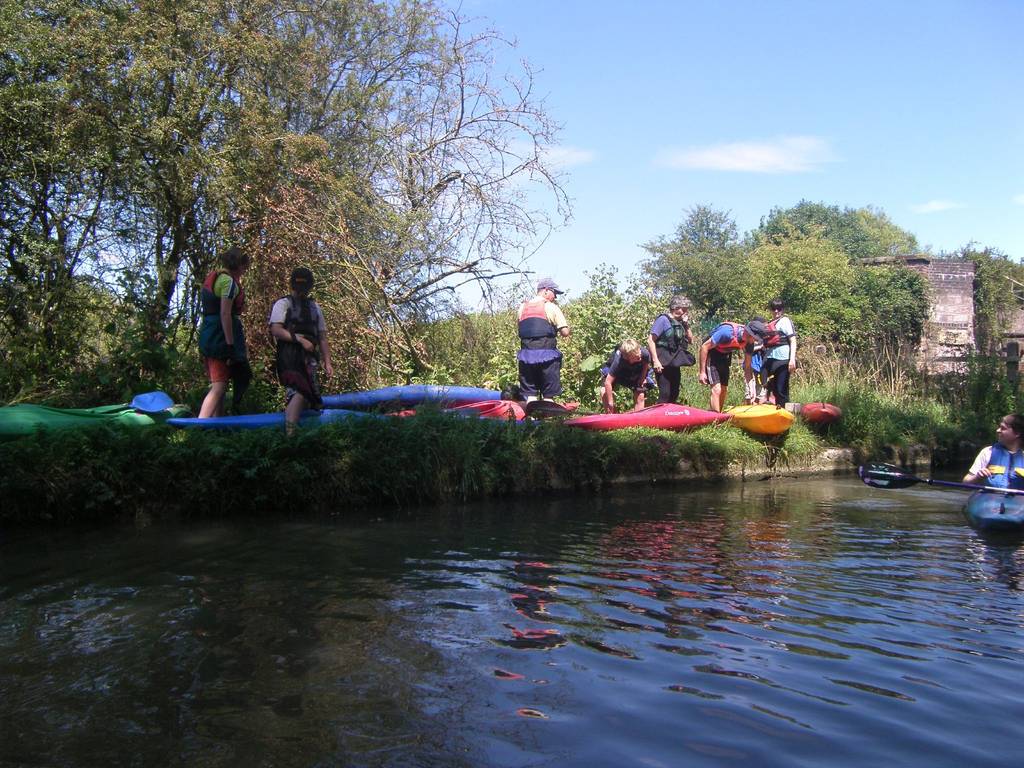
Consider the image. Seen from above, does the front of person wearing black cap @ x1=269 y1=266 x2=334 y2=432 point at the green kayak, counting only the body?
no

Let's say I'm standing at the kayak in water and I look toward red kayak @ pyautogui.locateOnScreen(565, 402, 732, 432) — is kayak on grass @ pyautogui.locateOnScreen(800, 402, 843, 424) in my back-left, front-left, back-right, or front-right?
front-right

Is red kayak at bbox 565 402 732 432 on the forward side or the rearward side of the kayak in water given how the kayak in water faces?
on the forward side

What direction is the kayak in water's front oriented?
to the viewer's left

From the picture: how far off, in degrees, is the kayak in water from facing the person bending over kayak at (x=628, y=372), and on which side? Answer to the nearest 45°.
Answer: approximately 45° to its right

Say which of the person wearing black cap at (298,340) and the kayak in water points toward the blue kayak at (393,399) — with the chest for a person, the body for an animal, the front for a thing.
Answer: the kayak in water

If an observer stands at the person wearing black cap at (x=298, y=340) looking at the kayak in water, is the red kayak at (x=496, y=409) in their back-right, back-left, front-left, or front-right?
front-left

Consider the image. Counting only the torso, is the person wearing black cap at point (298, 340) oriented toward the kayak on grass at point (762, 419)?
no

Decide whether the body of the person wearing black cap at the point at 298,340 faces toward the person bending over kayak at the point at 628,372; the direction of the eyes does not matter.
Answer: no

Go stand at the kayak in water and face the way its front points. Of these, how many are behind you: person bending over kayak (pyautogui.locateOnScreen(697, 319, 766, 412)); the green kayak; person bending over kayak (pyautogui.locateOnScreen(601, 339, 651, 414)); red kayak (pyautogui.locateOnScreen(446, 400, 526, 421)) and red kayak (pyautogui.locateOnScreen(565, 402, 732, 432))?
0
